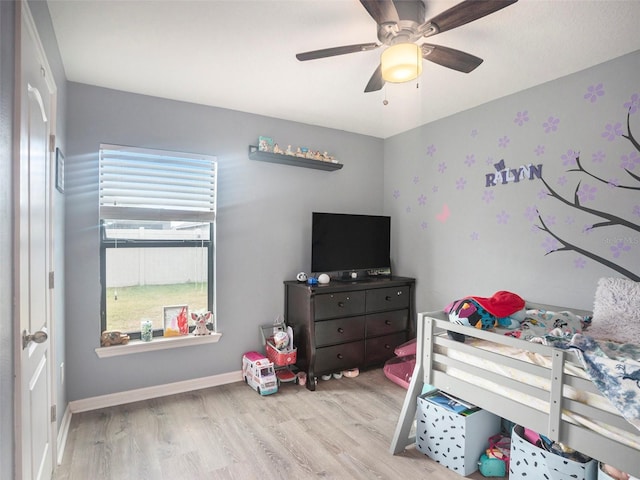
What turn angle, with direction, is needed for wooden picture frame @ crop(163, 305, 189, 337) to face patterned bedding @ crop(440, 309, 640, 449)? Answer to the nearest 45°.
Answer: approximately 45° to its left

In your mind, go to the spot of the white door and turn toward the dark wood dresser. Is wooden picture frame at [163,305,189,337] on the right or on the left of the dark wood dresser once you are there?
left

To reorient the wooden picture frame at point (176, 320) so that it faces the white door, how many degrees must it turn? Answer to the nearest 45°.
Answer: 0° — it already faces it

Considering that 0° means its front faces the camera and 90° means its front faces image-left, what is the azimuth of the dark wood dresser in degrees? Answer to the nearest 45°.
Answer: approximately 315°

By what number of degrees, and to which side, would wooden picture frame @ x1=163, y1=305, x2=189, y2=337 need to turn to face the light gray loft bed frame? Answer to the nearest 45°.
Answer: approximately 45° to its left

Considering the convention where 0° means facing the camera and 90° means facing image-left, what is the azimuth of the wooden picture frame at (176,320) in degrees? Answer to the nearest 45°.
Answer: approximately 0°

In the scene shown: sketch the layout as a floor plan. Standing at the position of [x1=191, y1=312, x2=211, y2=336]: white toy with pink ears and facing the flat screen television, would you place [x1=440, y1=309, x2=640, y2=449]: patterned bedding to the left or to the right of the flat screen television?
right

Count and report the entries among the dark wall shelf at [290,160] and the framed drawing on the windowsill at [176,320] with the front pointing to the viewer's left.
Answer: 0

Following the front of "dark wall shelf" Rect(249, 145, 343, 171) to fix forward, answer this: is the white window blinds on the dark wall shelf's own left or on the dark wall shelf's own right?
on the dark wall shelf's own right

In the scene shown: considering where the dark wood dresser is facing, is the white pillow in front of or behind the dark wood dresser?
in front

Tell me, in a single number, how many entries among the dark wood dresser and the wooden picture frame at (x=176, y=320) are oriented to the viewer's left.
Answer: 0

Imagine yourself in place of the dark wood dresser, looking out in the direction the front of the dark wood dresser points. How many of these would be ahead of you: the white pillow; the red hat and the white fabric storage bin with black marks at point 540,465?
3
